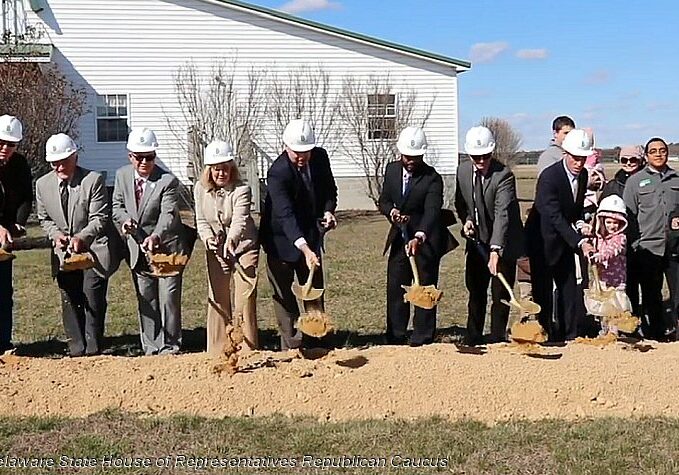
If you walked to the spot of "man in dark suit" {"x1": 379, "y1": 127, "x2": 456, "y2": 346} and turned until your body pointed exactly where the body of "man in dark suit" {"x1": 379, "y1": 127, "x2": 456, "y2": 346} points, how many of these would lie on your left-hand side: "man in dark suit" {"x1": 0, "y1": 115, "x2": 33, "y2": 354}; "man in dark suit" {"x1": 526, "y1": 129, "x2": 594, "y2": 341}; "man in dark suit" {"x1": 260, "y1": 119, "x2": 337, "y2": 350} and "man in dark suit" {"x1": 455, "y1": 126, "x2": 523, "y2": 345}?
2

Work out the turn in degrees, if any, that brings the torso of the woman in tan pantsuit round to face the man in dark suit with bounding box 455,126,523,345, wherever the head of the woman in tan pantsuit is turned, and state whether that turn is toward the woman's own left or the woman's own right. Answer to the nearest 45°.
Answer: approximately 90° to the woman's own left

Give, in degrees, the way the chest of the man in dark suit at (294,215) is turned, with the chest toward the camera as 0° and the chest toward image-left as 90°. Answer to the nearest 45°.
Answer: approximately 315°

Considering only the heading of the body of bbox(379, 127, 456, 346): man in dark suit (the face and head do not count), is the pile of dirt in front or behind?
in front

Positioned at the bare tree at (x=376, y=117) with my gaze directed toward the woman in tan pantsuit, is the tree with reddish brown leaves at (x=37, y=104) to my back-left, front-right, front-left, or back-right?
front-right

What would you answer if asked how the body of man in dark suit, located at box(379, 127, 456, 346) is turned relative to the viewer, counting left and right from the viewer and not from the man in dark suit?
facing the viewer

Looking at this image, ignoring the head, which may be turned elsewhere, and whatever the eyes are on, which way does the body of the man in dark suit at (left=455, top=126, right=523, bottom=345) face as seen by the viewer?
toward the camera

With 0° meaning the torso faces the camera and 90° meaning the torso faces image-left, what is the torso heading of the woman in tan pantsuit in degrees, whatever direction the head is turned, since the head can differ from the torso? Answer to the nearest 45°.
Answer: approximately 0°

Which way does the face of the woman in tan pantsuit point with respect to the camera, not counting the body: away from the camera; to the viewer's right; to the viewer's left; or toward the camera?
toward the camera

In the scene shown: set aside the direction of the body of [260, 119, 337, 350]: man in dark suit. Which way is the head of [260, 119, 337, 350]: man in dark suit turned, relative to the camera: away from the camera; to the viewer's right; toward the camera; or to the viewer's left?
toward the camera

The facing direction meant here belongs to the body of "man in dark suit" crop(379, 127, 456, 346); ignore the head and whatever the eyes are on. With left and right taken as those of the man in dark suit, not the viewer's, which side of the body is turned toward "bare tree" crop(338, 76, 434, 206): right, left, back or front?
back

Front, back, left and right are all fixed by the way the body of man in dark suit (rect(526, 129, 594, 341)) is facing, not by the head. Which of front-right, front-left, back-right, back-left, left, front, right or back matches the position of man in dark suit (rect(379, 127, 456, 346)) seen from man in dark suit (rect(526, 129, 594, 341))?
back-right

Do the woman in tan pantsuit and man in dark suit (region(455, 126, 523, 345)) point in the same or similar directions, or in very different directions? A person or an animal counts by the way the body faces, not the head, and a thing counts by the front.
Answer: same or similar directions

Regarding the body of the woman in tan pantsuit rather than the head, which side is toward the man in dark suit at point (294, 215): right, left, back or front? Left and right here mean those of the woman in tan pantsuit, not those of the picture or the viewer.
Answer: left

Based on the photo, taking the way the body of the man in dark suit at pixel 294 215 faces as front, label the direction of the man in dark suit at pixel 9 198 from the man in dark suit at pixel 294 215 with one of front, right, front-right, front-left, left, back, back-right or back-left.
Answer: back-right

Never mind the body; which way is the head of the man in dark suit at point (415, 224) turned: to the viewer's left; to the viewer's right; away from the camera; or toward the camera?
toward the camera

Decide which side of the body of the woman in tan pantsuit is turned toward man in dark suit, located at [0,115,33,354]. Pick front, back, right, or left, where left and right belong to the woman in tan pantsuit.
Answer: right

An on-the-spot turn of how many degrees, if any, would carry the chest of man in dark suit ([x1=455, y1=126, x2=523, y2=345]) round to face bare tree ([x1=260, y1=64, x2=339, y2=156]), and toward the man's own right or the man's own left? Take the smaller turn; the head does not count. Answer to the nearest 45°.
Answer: approximately 180°
